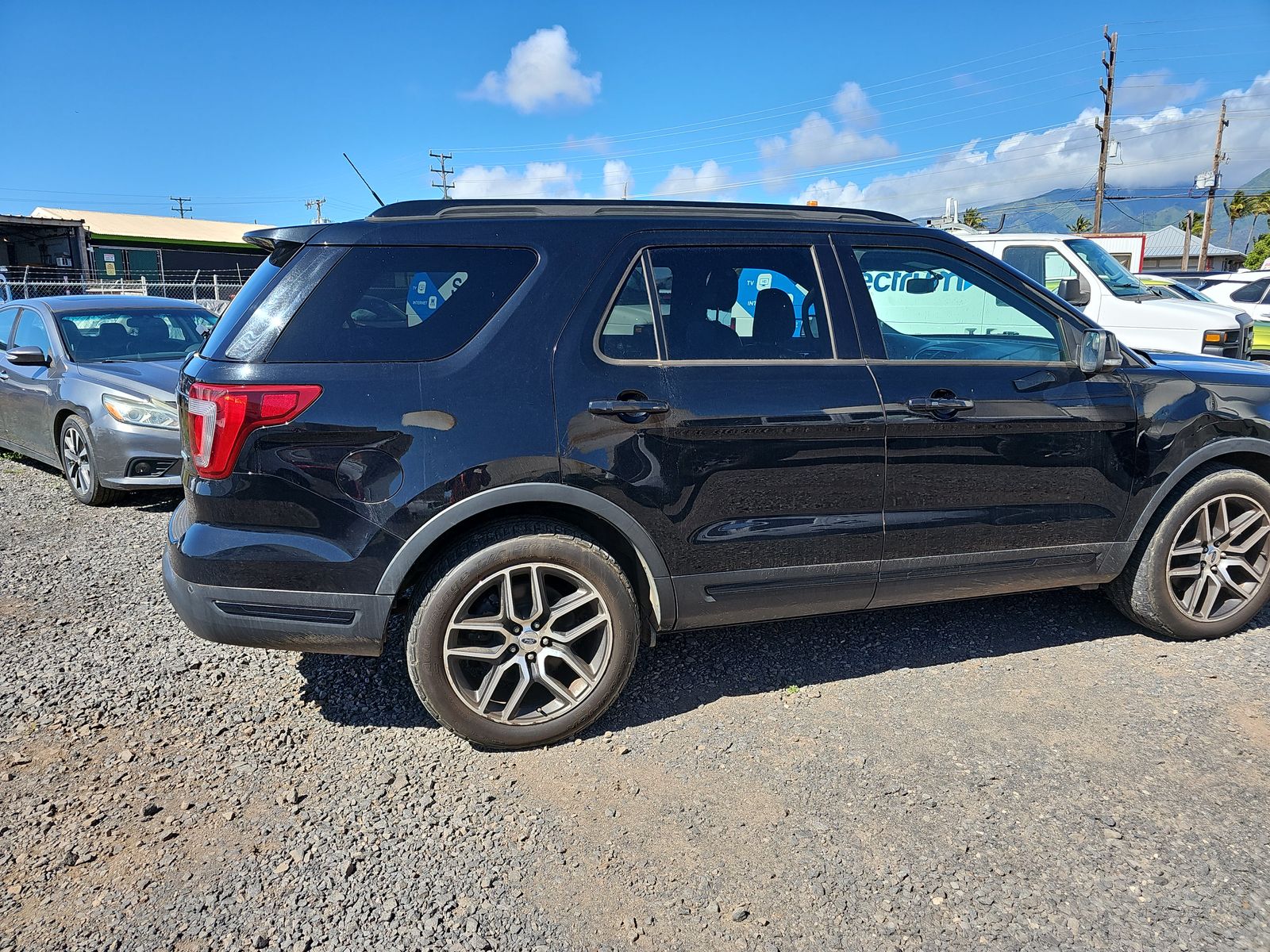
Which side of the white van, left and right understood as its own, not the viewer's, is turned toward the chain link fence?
back

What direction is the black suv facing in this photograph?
to the viewer's right

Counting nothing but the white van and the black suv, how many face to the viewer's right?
2

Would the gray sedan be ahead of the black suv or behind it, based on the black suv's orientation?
behind

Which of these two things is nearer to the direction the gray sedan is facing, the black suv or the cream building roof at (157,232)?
the black suv

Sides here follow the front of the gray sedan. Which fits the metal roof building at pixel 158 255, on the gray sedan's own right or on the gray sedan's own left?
on the gray sedan's own left

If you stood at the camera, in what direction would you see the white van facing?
facing to the right of the viewer

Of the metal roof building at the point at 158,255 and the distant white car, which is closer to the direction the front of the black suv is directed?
the distant white car

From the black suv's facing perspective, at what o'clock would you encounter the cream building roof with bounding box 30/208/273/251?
The cream building roof is roughly at 8 o'clock from the black suv.
